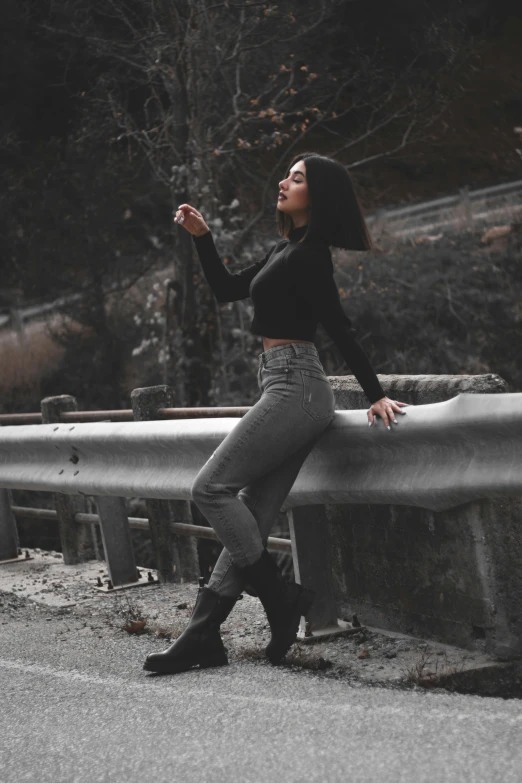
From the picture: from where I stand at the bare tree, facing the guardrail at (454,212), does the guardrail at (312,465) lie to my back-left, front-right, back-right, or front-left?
back-right

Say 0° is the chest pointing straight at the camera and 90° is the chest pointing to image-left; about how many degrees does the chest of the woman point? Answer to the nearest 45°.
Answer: approximately 90°

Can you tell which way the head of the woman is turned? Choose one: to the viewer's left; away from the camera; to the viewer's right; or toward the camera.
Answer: to the viewer's left

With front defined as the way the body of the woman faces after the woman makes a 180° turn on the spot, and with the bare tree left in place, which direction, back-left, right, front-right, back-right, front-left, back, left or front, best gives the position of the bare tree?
left
